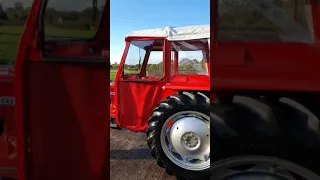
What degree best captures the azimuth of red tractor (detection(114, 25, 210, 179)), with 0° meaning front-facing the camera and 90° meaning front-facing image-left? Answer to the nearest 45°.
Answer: approximately 90°
